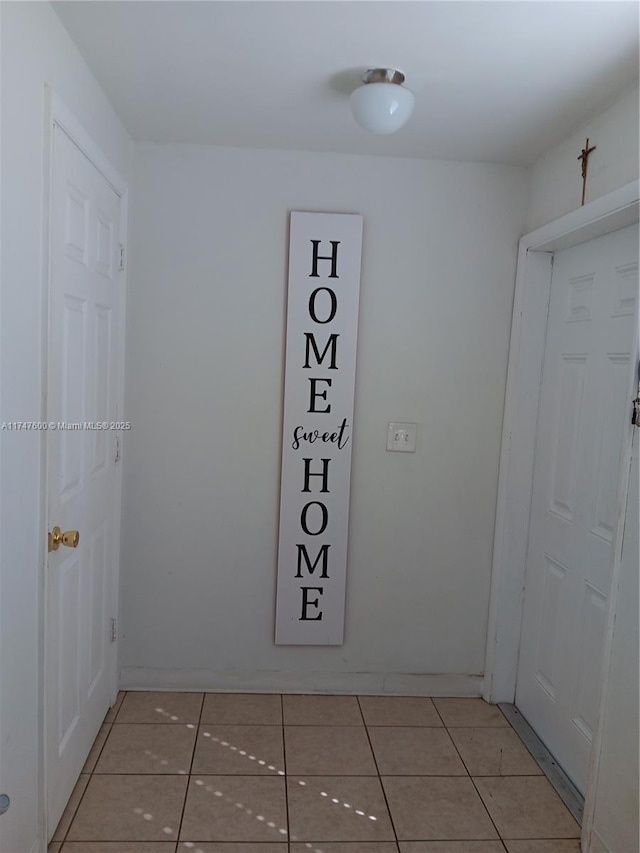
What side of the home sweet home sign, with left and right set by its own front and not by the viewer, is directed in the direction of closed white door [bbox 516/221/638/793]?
left

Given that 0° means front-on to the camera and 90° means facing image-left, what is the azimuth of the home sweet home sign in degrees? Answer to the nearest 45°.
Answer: approximately 0°

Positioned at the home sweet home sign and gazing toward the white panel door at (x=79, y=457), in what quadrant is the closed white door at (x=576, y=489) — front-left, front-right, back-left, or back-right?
back-left

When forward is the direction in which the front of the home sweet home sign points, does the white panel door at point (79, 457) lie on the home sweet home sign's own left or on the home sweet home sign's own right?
on the home sweet home sign's own right
